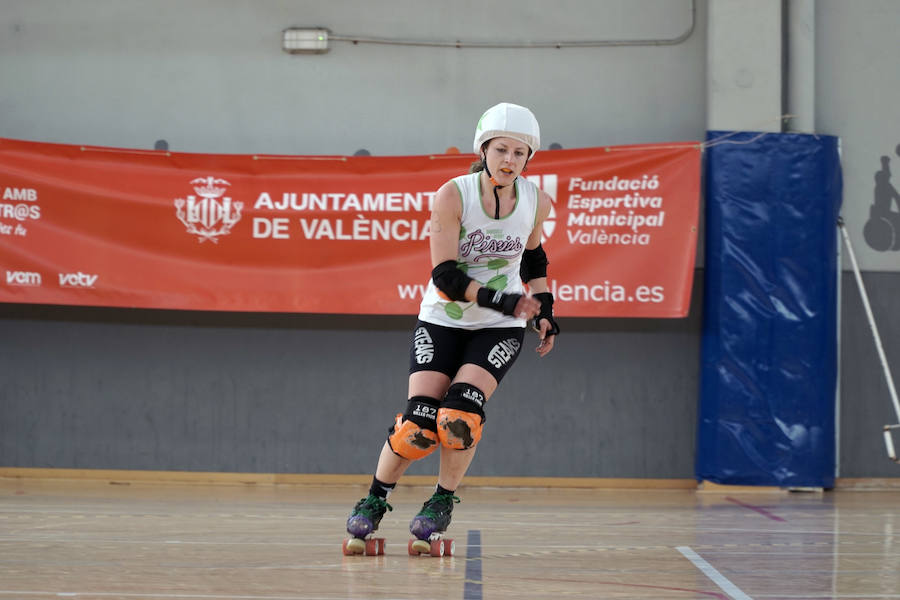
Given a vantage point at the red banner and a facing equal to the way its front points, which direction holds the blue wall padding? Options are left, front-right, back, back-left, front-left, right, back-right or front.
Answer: left

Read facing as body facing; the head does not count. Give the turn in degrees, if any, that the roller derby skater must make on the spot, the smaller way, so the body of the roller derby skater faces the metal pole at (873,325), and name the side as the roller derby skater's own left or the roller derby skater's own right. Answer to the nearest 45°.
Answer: approximately 135° to the roller derby skater's own left

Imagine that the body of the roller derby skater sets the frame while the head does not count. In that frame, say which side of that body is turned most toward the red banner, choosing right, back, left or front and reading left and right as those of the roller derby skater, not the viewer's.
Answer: back

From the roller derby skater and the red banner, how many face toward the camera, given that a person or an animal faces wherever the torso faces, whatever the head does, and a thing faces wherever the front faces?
2

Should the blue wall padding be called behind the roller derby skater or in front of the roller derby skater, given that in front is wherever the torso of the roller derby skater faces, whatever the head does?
behind

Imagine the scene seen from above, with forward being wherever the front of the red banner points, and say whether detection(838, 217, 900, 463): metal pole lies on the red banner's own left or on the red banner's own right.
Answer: on the red banner's own left

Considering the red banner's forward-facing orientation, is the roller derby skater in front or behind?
in front

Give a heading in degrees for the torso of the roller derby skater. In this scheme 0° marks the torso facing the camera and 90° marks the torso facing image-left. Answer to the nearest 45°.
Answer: approximately 0°
